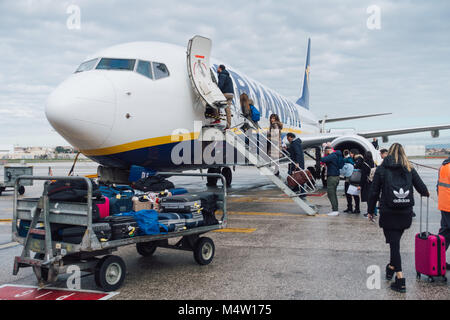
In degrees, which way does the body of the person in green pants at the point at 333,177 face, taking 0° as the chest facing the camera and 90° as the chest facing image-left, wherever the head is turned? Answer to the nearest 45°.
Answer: approximately 90°

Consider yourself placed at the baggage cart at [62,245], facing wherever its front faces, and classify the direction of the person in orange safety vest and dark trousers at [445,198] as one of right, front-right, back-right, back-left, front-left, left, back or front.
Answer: back-left

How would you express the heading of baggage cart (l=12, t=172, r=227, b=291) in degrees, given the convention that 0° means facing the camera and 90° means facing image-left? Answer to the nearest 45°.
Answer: approximately 45°

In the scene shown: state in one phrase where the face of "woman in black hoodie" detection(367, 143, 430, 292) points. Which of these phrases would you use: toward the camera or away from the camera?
away from the camera

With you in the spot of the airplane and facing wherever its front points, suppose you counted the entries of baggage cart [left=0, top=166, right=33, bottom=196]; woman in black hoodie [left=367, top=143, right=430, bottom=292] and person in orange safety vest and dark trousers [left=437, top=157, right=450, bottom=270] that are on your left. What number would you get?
2

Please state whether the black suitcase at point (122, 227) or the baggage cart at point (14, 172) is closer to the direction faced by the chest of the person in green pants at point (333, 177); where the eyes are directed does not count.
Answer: the baggage cart

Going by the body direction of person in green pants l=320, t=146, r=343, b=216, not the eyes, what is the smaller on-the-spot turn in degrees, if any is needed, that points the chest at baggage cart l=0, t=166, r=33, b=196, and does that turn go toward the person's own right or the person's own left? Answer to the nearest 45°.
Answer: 0° — they already face it
